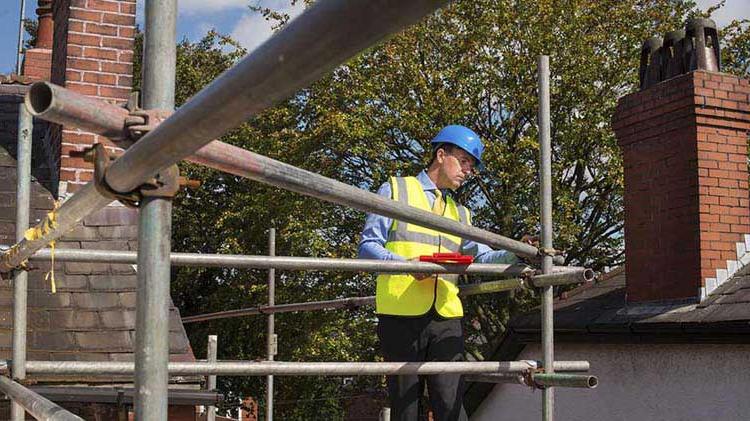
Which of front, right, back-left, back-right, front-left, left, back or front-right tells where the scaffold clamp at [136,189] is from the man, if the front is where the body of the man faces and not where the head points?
front-right

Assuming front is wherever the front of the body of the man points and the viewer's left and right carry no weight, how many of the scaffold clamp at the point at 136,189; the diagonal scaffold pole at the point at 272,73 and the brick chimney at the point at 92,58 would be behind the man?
1

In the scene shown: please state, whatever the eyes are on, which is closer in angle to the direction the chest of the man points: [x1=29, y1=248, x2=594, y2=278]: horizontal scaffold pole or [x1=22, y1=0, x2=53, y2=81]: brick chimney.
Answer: the horizontal scaffold pole

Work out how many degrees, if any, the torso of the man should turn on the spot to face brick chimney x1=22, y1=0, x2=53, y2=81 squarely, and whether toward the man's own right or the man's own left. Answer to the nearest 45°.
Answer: approximately 180°

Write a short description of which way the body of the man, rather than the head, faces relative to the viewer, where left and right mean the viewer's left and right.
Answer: facing the viewer and to the right of the viewer

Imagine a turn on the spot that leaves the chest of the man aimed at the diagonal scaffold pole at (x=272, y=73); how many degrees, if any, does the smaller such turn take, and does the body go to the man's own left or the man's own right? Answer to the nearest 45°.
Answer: approximately 45° to the man's own right

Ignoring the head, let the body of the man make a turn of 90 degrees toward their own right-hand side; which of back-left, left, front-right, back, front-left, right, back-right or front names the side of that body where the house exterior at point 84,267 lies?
right
